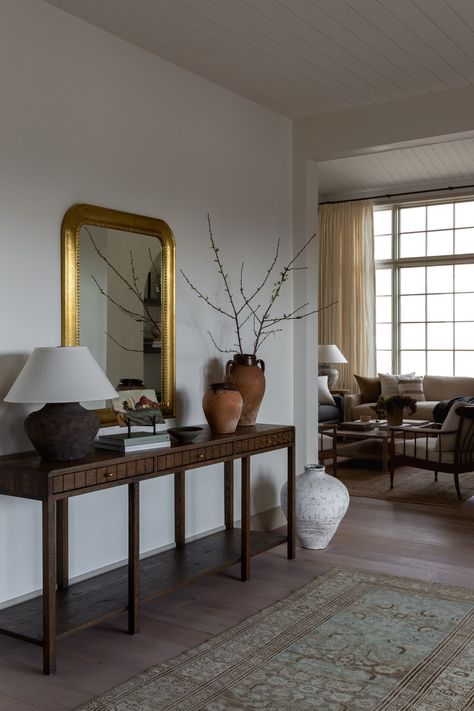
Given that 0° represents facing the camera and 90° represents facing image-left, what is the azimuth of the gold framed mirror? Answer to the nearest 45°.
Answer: approximately 315°

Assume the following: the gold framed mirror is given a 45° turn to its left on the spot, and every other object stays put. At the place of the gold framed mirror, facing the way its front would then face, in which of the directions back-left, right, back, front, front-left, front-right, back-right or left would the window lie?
front-left

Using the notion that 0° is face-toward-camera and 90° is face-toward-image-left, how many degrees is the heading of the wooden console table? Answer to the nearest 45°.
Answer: approximately 315°

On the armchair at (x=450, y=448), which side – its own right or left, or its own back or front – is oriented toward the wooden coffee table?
front

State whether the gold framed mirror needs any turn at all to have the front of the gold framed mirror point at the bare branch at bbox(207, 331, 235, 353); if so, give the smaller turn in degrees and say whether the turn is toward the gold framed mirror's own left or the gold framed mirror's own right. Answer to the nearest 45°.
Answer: approximately 90° to the gold framed mirror's own left

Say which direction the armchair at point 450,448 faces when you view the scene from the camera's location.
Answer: facing away from the viewer and to the left of the viewer

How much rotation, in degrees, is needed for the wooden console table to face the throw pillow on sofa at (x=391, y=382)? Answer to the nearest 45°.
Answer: approximately 90° to its left

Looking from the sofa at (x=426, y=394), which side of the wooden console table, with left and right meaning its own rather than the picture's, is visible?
left

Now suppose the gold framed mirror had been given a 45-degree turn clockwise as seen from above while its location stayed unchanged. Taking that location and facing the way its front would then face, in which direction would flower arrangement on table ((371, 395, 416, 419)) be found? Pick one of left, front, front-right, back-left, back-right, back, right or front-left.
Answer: back-left
